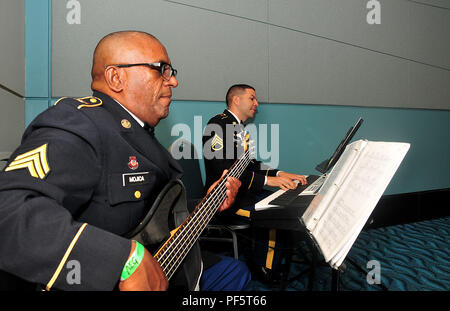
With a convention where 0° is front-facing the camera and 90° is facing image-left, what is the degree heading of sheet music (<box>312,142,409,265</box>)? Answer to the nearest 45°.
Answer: approximately 45°
